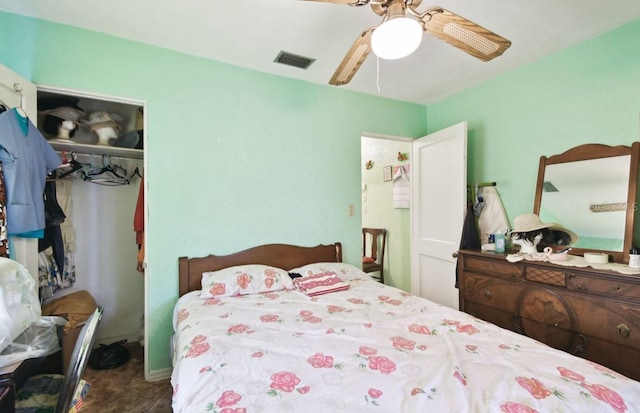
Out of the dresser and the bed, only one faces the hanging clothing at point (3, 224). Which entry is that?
the dresser

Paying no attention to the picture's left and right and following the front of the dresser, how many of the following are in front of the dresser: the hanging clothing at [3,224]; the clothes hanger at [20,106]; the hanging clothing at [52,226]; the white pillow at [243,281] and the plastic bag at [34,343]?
5

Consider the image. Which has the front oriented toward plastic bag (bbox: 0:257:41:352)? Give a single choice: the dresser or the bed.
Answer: the dresser

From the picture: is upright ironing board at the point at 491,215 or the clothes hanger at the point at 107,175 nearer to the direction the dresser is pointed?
the clothes hanger

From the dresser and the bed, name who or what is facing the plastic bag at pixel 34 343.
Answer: the dresser

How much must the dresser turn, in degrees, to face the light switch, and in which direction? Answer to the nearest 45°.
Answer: approximately 45° to its right

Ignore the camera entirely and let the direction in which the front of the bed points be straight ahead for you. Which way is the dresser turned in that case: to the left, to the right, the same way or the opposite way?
to the right

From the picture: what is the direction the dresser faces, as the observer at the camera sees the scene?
facing the viewer and to the left of the viewer

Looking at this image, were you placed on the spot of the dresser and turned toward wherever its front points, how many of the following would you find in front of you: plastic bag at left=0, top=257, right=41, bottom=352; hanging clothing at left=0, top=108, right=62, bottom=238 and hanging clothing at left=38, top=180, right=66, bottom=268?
3

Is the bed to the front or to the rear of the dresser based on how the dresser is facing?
to the front

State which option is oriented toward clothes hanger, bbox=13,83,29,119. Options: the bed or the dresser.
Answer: the dresser

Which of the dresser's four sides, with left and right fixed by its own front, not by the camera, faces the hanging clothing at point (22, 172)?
front

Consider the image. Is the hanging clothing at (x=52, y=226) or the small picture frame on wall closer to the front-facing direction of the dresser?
the hanging clothing

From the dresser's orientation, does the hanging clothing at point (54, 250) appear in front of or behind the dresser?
in front

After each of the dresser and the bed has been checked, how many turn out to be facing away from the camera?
0

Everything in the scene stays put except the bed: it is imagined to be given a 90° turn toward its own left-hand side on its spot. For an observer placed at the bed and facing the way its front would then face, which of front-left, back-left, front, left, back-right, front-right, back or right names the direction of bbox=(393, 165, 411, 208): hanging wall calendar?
front-left

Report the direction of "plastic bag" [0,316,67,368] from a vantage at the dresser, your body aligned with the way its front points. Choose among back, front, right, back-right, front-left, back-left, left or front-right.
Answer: front

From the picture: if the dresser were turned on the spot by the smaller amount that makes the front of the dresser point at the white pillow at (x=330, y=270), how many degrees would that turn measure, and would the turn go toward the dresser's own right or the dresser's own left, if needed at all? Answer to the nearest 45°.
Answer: approximately 45° to the dresser's own right

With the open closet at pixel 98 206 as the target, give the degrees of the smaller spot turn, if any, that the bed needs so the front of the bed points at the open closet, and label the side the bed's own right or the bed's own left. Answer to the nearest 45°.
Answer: approximately 135° to the bed's own right

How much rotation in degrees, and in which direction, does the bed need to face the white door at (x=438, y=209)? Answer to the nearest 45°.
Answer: approximately 135° to its left

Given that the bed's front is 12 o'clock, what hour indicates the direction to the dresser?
The dresser is roughly at 9 o'clock from the bed.

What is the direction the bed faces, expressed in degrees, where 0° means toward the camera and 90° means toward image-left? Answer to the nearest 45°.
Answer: approximately 315°
